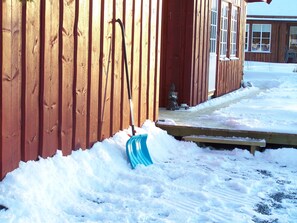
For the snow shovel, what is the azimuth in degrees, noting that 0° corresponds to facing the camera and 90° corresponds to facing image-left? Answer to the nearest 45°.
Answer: approximately 315°

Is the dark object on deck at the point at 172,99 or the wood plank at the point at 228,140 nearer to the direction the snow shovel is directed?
the wood plank

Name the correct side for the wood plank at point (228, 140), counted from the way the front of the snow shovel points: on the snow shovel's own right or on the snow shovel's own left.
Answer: on the snow shovel's own left

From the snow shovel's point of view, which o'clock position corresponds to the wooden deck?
The wooden deck is roughly at 9 o'clock from the snow shovel.

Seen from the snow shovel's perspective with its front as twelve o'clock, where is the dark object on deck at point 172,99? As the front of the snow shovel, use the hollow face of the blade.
The dark object on deck is roughly at 8 o'clock from the snow shovel.

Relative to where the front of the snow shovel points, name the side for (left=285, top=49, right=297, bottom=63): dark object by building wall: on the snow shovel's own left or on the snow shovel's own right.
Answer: on the snow shovel's own left
